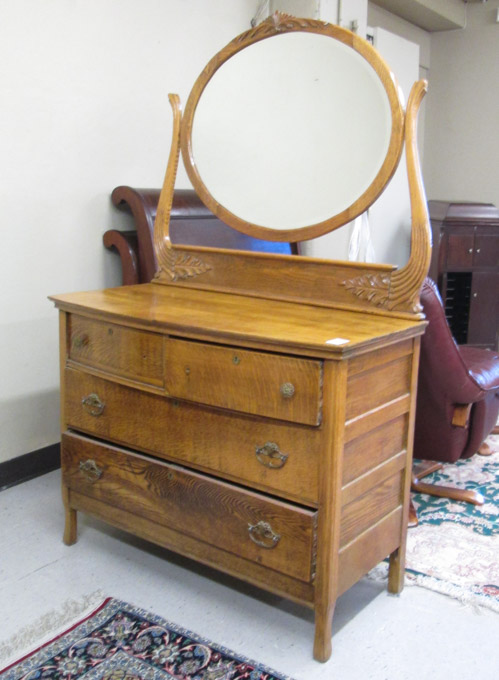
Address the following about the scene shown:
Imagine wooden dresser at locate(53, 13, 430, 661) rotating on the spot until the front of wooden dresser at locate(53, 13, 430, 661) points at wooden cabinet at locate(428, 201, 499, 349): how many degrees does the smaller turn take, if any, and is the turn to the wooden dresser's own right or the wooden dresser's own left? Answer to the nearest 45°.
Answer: approximately 180°

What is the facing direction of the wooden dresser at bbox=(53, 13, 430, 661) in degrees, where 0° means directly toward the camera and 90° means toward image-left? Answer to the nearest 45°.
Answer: approximately 45°

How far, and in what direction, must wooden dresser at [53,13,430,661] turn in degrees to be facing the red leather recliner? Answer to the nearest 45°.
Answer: approximately 180°

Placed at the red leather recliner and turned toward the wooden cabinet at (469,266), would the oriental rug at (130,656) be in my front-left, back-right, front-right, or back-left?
back-left

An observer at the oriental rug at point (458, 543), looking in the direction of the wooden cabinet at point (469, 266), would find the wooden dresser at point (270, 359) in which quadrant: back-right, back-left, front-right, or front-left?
back-left
